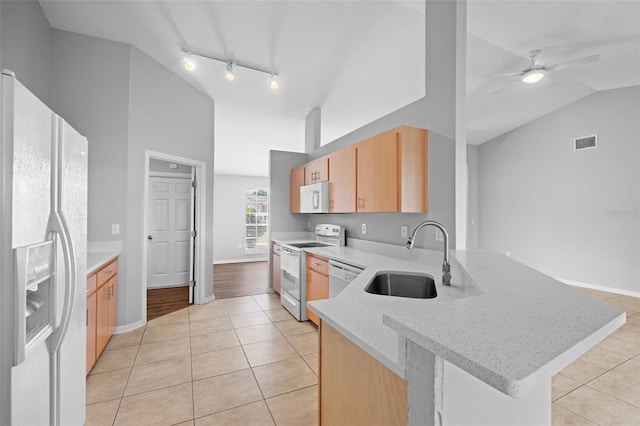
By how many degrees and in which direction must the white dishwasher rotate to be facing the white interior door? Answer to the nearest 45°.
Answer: approximately 90° to its right

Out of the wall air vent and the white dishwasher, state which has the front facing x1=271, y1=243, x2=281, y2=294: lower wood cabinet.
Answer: the wall air vent

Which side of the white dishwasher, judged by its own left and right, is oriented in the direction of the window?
right

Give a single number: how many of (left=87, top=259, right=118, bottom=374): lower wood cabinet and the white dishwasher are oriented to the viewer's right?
1

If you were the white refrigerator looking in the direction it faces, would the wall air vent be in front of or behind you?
in front

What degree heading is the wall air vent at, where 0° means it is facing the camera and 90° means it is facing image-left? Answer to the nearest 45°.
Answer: approximately 45°

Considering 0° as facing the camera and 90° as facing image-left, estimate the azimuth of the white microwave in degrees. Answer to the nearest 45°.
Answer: approximately 45°

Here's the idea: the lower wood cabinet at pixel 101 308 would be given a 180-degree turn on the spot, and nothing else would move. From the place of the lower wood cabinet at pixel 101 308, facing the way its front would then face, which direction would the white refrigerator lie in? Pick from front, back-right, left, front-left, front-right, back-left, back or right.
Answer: left

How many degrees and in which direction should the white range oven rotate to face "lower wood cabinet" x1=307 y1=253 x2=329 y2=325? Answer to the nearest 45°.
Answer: approximately 90° to its left

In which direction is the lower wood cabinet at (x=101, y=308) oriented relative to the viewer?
to the viewer's right

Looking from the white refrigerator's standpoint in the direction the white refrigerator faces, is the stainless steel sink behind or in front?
in front

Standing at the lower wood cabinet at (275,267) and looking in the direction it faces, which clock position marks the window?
The window is roughly at 4 o'clock from the lower wood cabinet.
